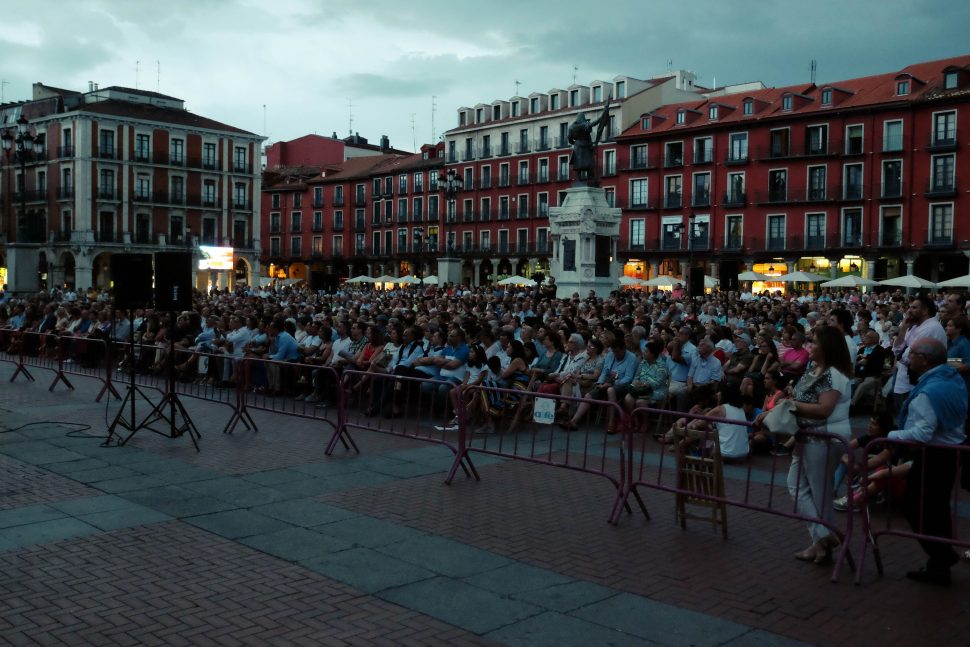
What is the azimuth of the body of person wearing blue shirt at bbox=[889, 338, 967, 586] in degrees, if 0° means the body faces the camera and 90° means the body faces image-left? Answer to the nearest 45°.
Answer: approximately 90°

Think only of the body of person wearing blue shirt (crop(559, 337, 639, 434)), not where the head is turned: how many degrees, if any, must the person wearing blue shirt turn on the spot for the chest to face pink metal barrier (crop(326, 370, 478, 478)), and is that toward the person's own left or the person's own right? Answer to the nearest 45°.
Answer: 0° — they already face it

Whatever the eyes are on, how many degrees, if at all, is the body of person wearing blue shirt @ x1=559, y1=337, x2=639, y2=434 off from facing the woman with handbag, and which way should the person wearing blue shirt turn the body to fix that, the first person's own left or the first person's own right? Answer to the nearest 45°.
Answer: approximately 45° to the first person's own left

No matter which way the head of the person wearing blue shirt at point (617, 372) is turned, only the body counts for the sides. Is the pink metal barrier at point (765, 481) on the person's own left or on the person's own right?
on the person's own left

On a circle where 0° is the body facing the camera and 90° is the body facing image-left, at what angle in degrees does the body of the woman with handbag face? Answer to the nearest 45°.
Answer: approximately 90°

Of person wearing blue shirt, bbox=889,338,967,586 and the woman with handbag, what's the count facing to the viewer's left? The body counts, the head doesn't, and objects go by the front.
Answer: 2

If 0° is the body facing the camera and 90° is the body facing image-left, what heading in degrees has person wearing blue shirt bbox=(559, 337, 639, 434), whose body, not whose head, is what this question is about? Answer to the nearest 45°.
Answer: approximately 45°

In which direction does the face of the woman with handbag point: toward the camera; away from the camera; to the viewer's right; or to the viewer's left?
to the viewer's left

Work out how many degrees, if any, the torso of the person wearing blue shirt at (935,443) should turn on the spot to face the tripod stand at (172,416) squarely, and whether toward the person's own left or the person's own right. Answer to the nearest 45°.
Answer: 0° — they already face it
